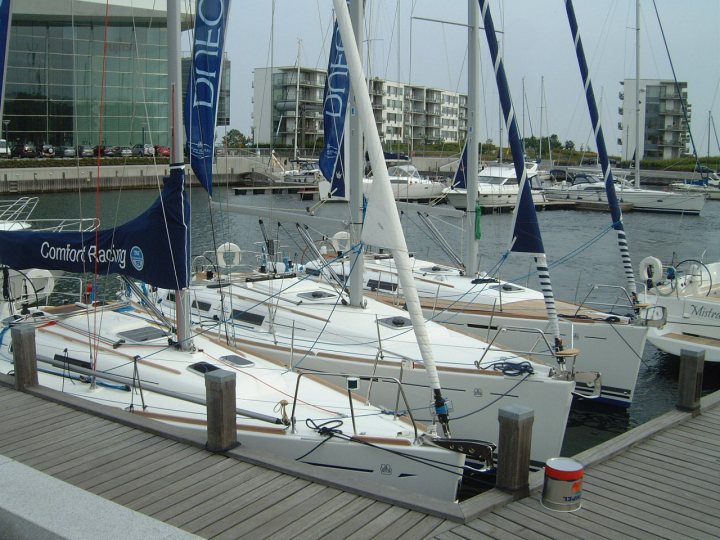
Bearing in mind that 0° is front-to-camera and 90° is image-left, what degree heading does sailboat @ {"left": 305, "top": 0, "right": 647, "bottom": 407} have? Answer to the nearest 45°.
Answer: approximately 315°

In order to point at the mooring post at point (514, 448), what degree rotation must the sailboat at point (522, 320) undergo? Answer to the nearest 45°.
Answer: approximately 45° to its right

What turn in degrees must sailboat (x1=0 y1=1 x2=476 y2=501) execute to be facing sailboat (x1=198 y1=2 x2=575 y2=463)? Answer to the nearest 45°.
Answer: approximately 90° to its left

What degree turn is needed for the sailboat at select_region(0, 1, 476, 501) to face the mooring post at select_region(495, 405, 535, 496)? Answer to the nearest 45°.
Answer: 0° — it already faces it

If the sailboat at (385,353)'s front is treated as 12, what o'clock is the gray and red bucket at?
The gray and red bucket is roughly at 1 o'clock from the sailboat.

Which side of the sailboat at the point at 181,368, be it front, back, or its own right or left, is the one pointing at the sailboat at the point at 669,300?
left

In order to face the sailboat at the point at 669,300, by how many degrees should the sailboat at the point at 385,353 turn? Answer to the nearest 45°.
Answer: approximately 90° to its left
